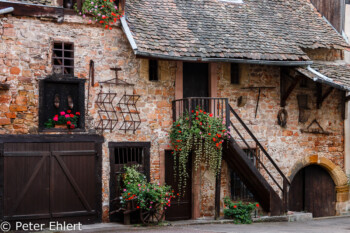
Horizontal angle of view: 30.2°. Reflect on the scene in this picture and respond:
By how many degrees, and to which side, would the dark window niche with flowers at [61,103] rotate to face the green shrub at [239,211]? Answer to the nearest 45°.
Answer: approximately 90° to its left

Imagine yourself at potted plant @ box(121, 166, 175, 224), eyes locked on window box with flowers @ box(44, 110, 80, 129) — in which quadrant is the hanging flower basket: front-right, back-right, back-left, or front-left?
back-right

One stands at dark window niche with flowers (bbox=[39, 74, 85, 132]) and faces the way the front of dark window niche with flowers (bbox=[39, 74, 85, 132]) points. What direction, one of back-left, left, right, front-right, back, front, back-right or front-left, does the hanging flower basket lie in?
left

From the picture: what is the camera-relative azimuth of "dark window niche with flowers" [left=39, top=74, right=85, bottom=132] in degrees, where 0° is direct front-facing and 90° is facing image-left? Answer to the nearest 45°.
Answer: approximately 0°
